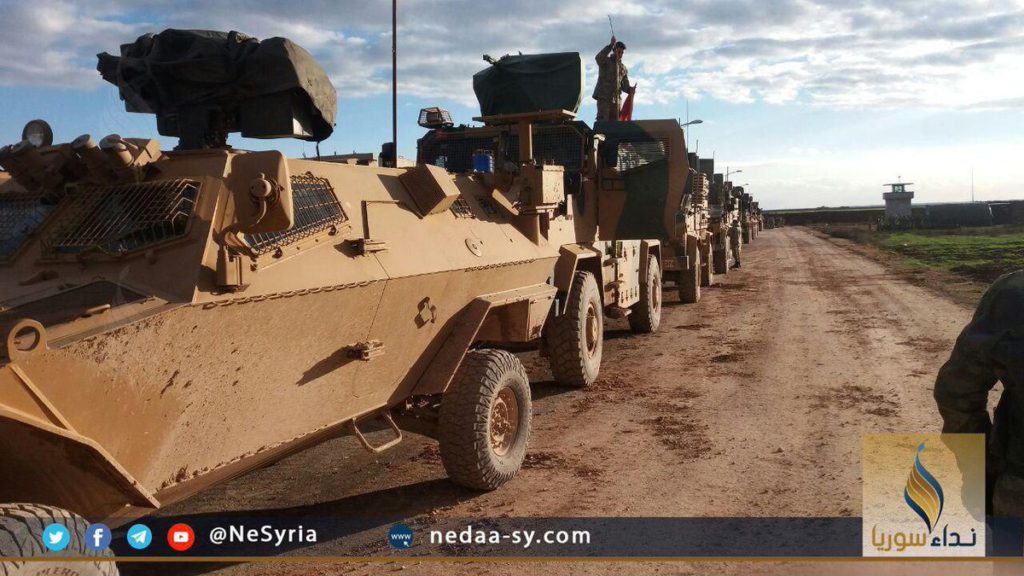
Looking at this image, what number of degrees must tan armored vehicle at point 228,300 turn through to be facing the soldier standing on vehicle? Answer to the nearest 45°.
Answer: approximately 180°

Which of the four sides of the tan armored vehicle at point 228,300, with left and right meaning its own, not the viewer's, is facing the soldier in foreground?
left

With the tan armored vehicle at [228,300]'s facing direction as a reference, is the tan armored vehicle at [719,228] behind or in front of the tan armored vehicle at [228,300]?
behind

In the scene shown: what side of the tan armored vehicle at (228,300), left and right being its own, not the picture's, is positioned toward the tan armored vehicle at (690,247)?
back

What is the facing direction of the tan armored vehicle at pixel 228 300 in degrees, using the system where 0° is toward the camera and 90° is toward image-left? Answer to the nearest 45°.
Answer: approximately 45°
